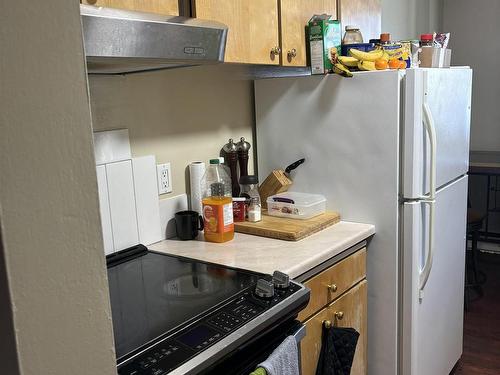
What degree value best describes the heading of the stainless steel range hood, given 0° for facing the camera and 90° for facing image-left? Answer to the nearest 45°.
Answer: approximately 315°

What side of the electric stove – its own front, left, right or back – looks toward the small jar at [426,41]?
left

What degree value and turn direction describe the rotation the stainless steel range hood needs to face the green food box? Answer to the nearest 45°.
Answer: approximately 90° to its left

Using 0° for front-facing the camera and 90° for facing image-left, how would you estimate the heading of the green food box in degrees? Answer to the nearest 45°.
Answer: approximately 315°

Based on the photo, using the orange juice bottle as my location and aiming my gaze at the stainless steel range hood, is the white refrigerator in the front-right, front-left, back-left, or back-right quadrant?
back-left

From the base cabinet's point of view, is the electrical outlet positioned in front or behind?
behind
